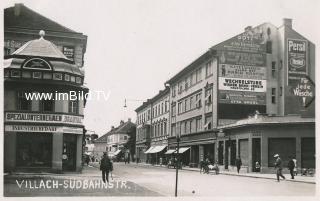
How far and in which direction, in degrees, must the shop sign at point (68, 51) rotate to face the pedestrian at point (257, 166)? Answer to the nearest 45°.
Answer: approximately 135° to its left

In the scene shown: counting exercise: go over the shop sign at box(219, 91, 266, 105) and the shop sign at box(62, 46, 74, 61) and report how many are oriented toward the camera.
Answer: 2

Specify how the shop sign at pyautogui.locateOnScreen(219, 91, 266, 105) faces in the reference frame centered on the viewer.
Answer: facing the viewer

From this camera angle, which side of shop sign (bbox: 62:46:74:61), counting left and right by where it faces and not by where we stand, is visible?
front

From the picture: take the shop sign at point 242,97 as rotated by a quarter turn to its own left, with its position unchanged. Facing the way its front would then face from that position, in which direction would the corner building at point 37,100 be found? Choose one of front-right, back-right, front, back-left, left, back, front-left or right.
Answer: back-right
